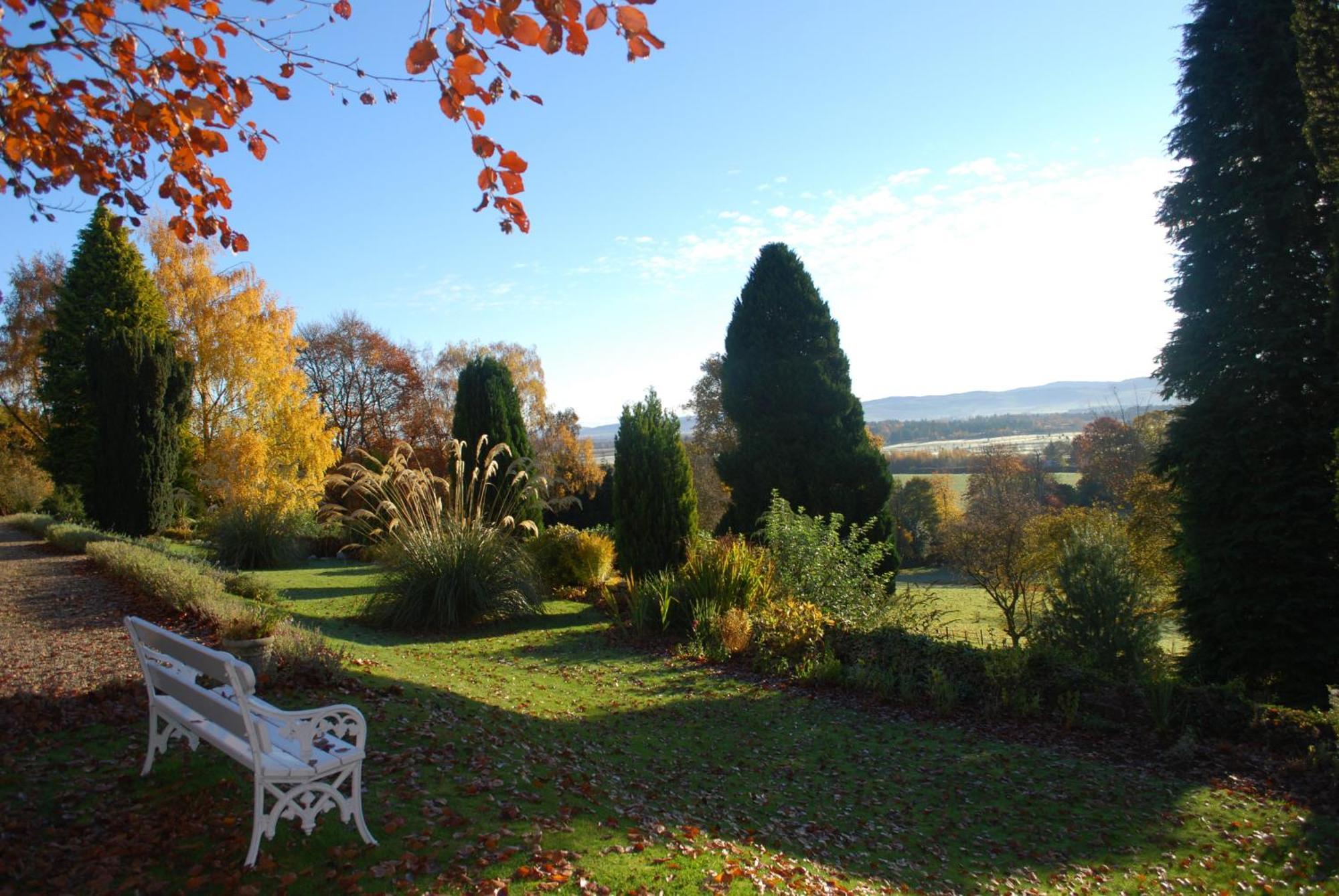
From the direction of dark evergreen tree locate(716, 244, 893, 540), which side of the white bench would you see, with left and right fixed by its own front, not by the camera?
front

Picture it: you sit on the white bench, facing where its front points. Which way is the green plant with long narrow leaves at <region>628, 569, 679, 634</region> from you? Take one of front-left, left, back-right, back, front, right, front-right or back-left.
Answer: front

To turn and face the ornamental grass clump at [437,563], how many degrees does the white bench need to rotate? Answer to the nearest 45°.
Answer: approximately 45° to its left

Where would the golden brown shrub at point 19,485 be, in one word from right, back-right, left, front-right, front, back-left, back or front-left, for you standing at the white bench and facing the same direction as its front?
front-left

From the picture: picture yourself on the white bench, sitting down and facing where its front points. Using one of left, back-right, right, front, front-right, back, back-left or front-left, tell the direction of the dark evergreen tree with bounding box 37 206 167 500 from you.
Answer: front-left

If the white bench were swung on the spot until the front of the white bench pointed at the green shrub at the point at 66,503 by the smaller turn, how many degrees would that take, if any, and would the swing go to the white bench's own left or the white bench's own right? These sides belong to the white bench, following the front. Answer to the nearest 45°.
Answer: approximately 45° to the white bench's own left

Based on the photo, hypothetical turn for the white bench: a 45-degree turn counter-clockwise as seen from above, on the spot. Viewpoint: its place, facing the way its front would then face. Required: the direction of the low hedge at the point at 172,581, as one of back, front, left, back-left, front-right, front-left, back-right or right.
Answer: front

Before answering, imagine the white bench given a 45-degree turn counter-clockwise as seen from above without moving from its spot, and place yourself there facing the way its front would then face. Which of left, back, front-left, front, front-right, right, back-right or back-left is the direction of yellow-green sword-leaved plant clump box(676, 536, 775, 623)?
front-right

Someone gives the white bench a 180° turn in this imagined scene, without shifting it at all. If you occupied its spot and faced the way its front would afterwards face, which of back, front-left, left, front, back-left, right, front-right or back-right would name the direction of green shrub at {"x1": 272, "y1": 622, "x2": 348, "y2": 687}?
back-right

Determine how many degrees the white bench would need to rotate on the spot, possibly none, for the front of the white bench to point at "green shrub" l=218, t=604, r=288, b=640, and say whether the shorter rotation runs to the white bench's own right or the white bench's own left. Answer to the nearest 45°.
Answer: approximately 45° to the white bench's own left

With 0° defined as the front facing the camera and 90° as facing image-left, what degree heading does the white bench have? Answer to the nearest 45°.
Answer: approximately 225°

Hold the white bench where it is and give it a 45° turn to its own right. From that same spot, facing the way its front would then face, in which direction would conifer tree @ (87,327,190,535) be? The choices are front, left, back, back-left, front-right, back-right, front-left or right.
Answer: left

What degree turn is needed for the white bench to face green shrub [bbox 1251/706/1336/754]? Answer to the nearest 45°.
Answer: approximately 45° to its right

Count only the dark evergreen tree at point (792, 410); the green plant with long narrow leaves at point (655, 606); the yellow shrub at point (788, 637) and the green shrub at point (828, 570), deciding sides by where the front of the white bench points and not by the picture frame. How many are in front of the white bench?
4

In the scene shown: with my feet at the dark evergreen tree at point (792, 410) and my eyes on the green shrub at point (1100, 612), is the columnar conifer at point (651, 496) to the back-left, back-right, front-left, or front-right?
front-right

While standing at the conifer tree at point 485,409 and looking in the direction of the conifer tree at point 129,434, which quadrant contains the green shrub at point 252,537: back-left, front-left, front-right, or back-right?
front-left

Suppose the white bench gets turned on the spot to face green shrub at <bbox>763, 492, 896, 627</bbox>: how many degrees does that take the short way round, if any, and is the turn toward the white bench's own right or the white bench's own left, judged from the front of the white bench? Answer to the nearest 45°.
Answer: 0° — it already faces it

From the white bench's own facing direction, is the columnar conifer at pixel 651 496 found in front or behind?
in front

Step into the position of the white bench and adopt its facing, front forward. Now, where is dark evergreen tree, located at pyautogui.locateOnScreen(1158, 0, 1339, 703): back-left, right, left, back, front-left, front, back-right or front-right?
front-right
